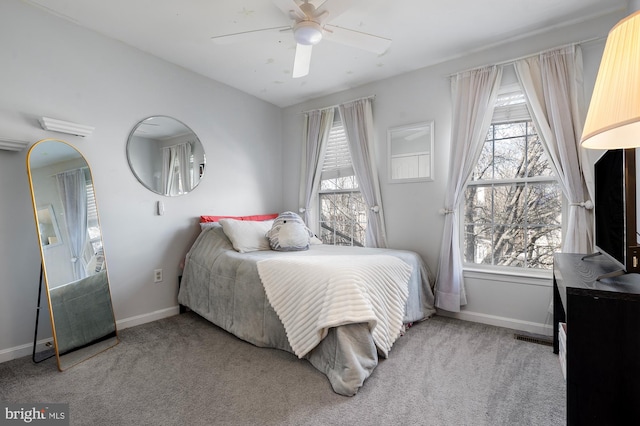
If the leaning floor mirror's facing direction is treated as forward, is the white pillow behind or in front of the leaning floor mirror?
in front

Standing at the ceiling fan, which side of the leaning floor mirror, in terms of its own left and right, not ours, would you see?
front

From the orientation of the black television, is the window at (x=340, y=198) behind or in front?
in front

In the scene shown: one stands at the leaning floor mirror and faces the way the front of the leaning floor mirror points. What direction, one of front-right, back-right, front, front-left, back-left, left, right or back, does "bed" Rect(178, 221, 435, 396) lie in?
front

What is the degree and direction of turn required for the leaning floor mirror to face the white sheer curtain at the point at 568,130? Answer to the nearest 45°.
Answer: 0° — it already faces it

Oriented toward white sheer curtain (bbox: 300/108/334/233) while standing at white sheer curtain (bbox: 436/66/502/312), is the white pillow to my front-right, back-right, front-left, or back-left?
front-left

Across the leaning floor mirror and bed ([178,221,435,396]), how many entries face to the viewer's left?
0

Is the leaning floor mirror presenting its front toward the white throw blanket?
yes

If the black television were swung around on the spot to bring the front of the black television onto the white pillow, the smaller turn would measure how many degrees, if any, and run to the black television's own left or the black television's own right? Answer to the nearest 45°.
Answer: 0° — it already faces it

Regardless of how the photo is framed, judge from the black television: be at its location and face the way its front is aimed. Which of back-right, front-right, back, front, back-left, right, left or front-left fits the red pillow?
front

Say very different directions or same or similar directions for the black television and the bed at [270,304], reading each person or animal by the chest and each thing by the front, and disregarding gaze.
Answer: very different directions

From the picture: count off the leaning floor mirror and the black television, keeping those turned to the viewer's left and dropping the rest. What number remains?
1

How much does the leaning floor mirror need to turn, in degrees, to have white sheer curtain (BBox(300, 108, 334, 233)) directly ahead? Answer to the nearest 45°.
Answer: approximately 45° to its left

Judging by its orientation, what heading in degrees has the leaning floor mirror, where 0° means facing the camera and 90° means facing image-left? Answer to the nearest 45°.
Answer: approximately 315°

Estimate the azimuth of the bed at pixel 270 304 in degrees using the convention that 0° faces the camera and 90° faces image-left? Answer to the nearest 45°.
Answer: approximately 315°

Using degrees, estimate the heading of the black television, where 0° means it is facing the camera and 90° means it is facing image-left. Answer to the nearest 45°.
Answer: approximately 90°
